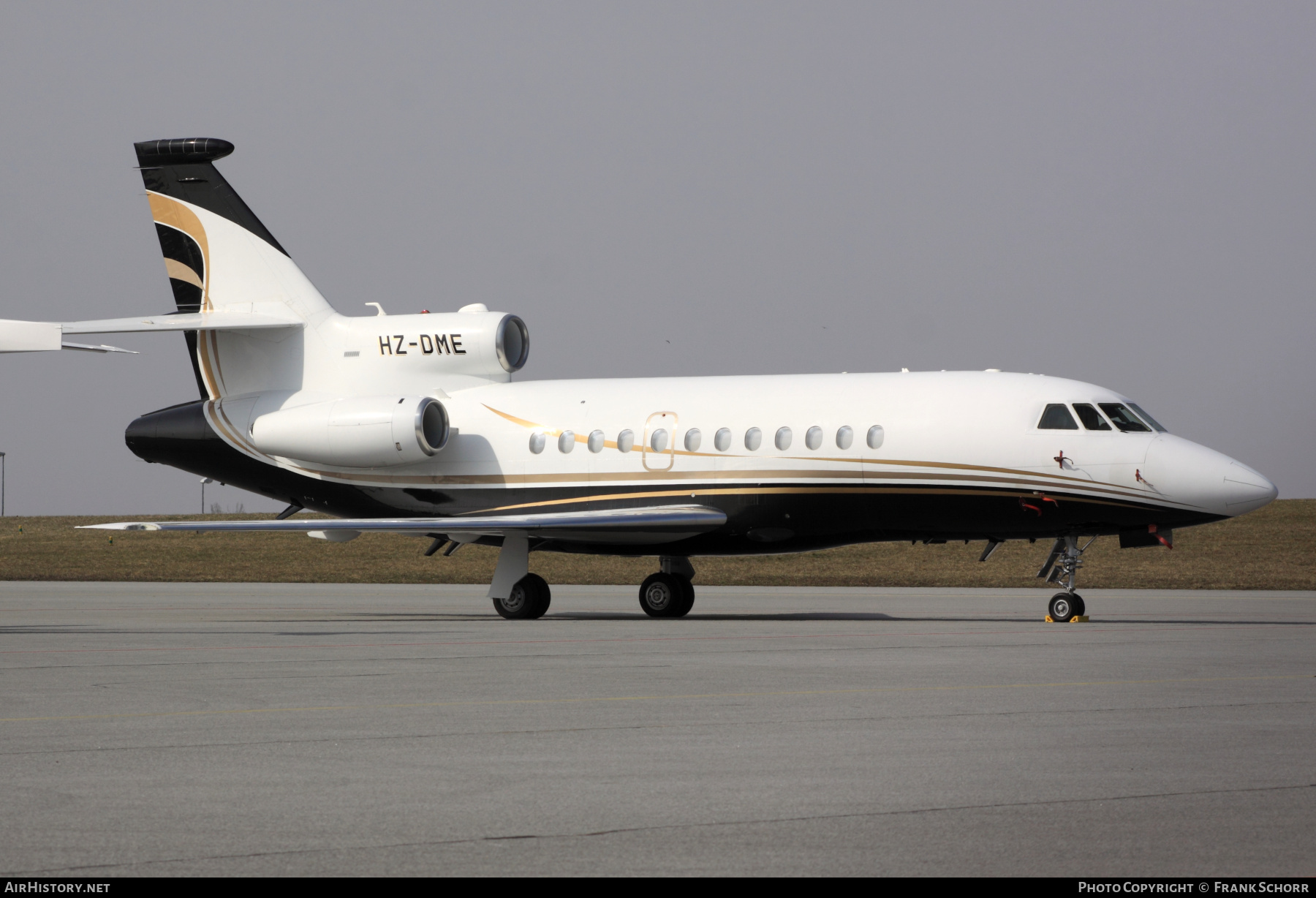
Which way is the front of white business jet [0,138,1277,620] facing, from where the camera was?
facing the viewer and to the right of the viewer
